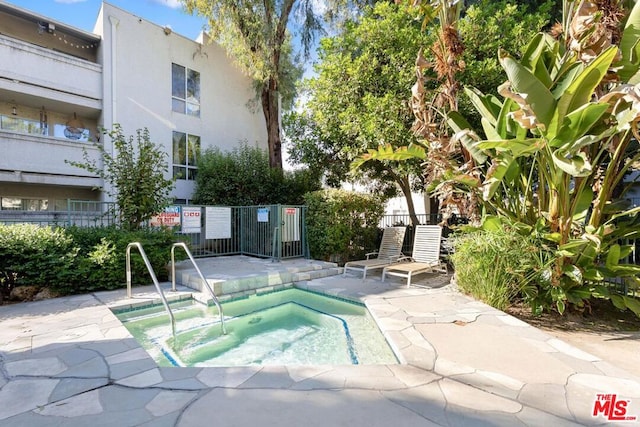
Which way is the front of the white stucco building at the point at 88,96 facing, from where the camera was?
facing the viewer and to the right of the viewer

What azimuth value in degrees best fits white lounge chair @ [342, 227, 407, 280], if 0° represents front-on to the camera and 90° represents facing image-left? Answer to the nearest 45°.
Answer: approximately 45°

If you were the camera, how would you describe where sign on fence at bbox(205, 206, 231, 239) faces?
facing the viewer

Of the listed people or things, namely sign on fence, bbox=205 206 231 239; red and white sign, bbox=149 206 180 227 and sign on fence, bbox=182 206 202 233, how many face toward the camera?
3

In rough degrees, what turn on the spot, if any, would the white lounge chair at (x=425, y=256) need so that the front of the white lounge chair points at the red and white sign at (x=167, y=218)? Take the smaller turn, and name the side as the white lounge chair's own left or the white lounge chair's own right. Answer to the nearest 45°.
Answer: approximately 45° to the white lounge chair's own right

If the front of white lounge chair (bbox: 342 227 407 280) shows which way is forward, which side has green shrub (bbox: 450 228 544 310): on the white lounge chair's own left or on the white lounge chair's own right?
on the white lounge chair's own left

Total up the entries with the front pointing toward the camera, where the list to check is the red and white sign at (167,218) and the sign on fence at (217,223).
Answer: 2

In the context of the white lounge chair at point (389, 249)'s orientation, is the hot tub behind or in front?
in front

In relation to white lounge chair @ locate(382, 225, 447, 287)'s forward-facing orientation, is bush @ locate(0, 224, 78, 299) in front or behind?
in front

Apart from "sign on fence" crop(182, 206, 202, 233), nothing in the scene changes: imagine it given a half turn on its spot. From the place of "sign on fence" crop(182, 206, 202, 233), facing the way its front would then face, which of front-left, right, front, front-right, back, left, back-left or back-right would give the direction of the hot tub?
back

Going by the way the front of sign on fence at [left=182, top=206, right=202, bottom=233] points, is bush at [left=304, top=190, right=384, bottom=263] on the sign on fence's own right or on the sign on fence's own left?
on the sign on fence's own left

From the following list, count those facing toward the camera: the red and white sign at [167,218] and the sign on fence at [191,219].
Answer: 2

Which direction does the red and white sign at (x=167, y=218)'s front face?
toward the camera

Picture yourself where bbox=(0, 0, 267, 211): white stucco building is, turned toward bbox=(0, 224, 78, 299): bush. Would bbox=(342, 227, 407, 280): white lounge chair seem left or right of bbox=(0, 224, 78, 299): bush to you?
left

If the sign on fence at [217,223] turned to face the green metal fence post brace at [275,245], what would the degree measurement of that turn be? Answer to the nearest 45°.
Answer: approximately 45° to its left
